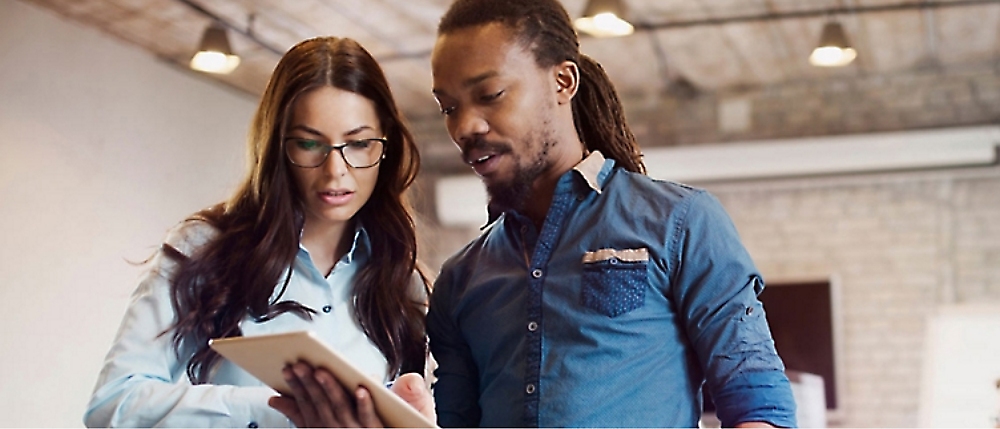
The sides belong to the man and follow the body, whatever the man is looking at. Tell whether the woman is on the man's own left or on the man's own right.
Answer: on the man's own right

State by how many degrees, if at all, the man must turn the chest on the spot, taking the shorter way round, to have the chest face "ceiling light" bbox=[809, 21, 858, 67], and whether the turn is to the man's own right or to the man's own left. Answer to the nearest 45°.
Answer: approximately 135° to the man's own right

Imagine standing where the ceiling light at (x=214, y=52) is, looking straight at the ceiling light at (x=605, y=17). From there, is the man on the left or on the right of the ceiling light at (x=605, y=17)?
right

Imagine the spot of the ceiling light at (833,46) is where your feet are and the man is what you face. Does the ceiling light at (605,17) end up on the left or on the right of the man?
right

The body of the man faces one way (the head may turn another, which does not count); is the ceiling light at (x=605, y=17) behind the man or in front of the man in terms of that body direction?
behind

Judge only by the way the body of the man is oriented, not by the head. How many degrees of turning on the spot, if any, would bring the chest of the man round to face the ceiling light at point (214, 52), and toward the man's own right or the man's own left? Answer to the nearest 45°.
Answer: approximately 90° to the man's own right

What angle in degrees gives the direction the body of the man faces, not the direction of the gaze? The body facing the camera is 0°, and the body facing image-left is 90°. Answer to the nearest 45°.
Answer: approximately 45°

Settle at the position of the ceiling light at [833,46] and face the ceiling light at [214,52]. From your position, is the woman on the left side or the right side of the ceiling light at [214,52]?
left

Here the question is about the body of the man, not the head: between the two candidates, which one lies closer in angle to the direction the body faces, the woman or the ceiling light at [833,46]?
the woman
